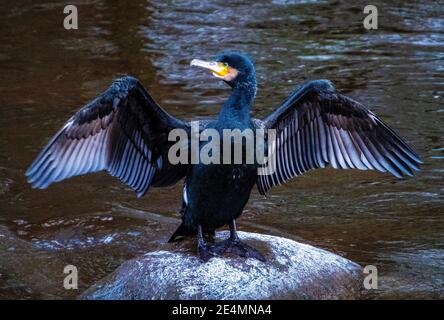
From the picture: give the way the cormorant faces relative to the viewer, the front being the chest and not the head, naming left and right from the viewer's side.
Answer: facing the viewer and to the right of the viewer
